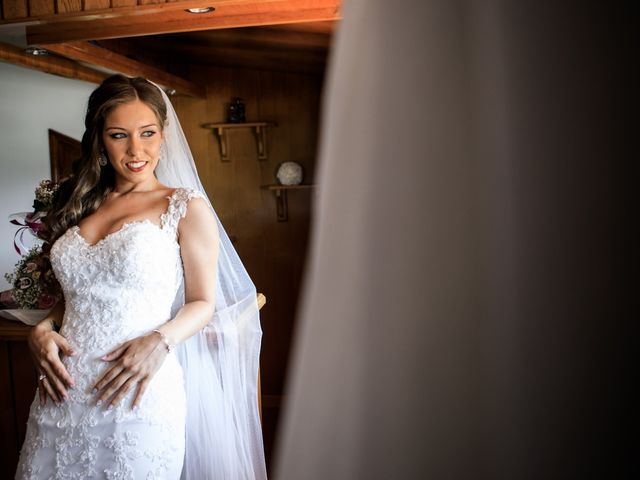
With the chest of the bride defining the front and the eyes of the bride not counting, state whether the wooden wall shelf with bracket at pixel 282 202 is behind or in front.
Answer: behind

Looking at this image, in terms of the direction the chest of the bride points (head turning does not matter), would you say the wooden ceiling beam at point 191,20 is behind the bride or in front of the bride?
behind

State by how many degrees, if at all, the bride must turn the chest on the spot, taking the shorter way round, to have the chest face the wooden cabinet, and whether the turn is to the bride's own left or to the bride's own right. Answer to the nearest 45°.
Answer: approximately 90° to the bride's own right

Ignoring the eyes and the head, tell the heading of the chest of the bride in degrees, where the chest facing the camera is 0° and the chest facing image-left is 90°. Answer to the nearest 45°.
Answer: approximately 45°

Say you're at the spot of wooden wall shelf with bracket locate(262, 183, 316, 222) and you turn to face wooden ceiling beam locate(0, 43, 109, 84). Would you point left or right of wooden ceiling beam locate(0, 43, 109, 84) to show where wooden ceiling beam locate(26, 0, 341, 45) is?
left

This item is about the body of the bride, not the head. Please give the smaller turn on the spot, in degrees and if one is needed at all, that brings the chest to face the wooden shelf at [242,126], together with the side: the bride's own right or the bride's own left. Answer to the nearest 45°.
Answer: approximately 135° to the bride's own right

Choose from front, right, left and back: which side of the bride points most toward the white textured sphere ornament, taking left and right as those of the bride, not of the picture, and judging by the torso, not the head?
back

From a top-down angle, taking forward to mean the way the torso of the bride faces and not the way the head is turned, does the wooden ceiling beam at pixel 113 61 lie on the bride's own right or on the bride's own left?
on the bride's own right

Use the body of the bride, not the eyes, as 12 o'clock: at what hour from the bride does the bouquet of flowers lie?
The bouquet of flowers is roughly at 4 o'clock from the bride.

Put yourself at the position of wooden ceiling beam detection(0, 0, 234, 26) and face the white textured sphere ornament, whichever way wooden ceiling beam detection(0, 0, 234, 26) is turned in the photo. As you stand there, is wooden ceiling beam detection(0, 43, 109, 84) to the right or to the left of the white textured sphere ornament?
left

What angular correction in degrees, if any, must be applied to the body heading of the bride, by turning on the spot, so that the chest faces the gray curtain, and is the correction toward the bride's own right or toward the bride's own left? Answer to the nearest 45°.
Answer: approximately 45° to the bride's own left

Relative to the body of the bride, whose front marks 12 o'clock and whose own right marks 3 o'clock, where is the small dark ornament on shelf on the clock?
The small dark ornament on shelf is roughly at 5 o'clock from the bride.
